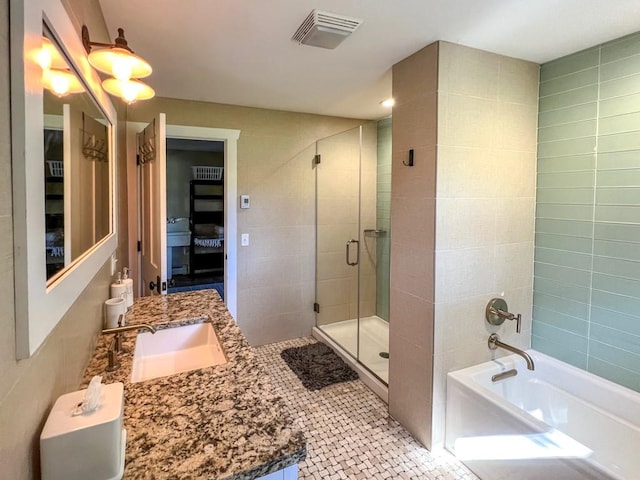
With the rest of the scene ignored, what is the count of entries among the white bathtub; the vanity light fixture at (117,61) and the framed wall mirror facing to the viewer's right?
2

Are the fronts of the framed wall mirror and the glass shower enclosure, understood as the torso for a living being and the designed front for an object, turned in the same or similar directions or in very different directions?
very different directions

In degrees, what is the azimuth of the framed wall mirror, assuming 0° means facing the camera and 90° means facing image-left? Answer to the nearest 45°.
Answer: approximately 270°

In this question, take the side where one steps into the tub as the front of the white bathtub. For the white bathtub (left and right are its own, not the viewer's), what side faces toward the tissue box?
front

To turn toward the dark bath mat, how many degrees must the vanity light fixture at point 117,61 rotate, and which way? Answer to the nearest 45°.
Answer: approximately 45° to its left

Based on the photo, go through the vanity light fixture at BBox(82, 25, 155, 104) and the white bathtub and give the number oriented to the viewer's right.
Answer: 1

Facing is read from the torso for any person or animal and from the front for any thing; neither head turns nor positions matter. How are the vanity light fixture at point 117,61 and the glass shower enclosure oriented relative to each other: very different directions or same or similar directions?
very different directions

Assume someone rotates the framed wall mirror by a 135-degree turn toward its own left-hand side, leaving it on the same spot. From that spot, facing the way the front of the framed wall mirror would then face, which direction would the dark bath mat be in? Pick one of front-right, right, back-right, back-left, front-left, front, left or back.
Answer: right

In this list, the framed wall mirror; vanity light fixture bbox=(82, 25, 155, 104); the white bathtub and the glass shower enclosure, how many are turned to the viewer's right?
2

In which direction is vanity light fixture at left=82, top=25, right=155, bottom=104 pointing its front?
to the viewer's right

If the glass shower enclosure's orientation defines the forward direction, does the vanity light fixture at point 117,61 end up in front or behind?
in front

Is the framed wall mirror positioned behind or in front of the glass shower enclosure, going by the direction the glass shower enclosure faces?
in front

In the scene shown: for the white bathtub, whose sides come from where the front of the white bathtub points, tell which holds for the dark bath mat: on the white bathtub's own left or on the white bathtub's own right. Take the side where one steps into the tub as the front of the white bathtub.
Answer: on the white bathtub's own right

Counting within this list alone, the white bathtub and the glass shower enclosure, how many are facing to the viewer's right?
0
